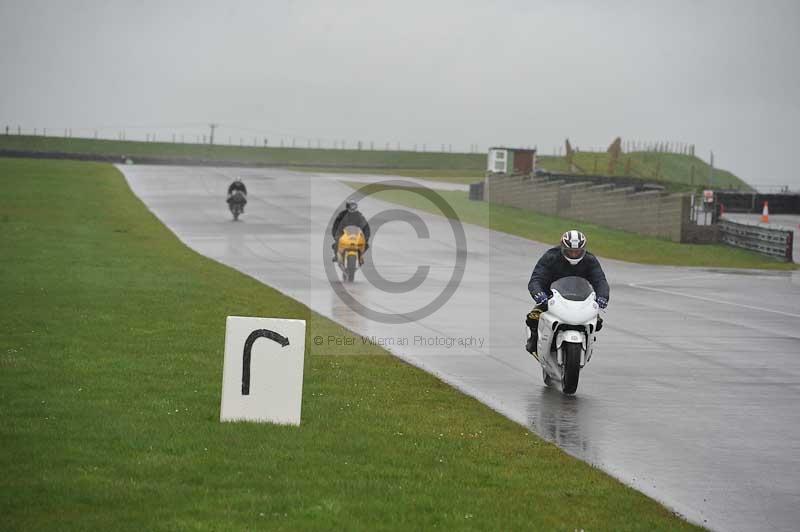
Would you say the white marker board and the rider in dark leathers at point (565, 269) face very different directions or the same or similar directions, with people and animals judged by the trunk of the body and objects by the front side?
same or similar directions

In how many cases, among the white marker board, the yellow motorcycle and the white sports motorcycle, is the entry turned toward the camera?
3

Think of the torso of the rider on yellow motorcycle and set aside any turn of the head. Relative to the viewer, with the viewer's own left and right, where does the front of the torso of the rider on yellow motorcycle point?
facing the viewer

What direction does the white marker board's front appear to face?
toward the camera

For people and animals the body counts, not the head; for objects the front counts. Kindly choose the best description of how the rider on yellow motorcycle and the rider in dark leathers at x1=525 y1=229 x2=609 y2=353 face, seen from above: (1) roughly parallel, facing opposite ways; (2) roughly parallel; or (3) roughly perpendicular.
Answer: roughly parallel

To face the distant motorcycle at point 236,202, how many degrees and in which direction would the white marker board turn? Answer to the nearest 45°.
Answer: approximately 180°

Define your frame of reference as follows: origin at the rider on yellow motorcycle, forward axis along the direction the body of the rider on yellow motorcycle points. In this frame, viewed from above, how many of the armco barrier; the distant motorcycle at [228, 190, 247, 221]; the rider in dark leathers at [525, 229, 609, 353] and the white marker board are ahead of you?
2

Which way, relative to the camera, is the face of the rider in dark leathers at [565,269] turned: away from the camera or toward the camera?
toward the camera

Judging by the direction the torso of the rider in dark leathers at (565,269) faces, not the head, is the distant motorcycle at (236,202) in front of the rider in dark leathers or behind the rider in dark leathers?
behind

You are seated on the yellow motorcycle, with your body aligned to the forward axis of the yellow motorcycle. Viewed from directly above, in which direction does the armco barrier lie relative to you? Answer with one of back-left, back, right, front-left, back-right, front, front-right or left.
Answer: back-left

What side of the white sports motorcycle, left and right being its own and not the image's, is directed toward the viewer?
front

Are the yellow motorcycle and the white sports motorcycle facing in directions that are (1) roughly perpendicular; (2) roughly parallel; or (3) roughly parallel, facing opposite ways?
roughly parallel

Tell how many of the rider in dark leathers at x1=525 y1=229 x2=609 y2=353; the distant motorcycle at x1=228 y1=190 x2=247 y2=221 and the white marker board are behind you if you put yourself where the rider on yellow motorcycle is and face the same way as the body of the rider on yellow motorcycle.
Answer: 1

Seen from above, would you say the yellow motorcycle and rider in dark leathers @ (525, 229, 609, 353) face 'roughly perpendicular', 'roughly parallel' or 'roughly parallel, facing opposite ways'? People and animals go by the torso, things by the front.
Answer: roughly parallel

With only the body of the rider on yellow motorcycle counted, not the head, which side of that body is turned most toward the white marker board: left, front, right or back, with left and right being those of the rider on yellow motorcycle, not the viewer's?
front

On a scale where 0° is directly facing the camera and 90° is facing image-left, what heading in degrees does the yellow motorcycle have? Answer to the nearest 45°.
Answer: approximately 0°
